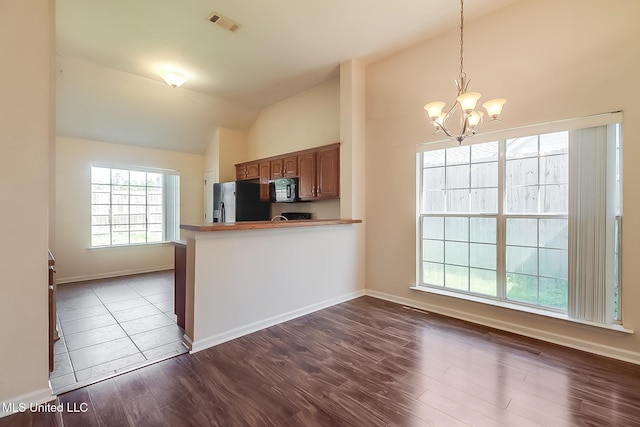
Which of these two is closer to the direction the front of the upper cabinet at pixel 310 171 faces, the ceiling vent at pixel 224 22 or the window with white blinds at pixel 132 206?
the ceiling vent

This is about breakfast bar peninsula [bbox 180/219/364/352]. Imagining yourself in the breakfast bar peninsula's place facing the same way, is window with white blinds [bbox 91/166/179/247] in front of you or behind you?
behind

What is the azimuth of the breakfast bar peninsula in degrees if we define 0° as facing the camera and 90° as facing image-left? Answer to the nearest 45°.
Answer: approximately 315°

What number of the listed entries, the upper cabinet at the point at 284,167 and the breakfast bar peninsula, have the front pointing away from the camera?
0

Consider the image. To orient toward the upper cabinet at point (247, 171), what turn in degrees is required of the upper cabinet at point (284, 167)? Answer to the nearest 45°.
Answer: approximately 90° to its right

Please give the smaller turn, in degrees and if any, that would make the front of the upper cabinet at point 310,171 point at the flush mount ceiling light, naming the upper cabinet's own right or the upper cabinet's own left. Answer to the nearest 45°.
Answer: approximately 45° to the upper cabinet's own right

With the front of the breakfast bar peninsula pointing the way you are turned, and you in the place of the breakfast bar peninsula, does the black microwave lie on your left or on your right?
on your left

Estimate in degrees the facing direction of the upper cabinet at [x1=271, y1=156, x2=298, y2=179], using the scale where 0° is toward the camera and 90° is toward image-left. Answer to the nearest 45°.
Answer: approximately 45°

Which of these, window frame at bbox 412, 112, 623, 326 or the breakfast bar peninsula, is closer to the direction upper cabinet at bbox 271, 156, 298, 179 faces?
the breakfast bar peninsula

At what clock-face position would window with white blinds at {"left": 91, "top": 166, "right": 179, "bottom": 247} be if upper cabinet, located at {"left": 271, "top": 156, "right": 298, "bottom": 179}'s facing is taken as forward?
The window with white blinds is roughly at 2 o'clock from the upper cabinet.

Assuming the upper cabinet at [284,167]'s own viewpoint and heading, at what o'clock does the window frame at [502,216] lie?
The window frame is roughly at 9 o'clock from the upper cabinet.

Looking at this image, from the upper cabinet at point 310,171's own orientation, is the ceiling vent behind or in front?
in front
